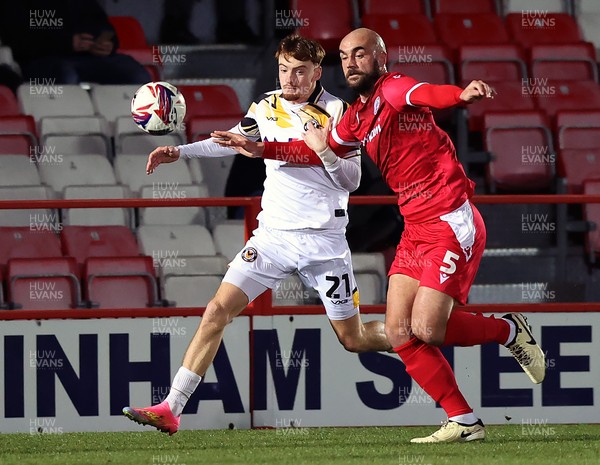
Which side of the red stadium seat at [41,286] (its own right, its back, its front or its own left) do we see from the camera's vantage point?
front

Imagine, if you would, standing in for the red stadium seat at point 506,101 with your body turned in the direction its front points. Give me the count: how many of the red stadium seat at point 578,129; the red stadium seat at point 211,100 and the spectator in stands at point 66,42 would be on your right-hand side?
2

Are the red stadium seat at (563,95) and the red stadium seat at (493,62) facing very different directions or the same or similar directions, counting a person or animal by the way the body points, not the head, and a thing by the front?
same or similar directions

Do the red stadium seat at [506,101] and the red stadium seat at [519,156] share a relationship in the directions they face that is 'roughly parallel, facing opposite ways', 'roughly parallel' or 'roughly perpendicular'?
roughly parallel

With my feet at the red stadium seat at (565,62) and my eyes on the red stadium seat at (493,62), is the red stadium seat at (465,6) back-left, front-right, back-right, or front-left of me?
front-right

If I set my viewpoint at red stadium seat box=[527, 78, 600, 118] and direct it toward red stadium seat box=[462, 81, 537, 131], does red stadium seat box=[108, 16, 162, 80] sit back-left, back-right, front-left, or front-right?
front-right

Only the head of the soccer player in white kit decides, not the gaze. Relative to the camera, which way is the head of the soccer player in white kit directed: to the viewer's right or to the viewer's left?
to the viewer's left

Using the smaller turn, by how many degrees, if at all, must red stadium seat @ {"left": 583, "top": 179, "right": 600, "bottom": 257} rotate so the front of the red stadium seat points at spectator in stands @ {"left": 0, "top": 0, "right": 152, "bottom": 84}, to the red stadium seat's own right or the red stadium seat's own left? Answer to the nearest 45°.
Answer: approximately 90° to the red stadium seat's own right

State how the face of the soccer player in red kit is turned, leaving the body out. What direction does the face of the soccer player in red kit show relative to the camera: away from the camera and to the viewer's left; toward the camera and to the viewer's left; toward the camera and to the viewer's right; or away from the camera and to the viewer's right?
toward the camera and to the viewer's left

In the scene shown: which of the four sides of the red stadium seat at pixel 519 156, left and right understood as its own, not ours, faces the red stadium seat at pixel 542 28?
back

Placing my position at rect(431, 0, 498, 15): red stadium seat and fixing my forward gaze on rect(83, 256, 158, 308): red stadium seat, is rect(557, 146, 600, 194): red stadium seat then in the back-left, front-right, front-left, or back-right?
front-left

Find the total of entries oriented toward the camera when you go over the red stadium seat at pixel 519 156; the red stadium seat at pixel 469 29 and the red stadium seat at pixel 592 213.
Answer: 3

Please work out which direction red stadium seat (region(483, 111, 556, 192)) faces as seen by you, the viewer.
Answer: facing the viewer

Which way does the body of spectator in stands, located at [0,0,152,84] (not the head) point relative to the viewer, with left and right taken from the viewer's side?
facing the viewer and to the right of the viewer

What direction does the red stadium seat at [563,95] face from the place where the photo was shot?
facing the viewer
